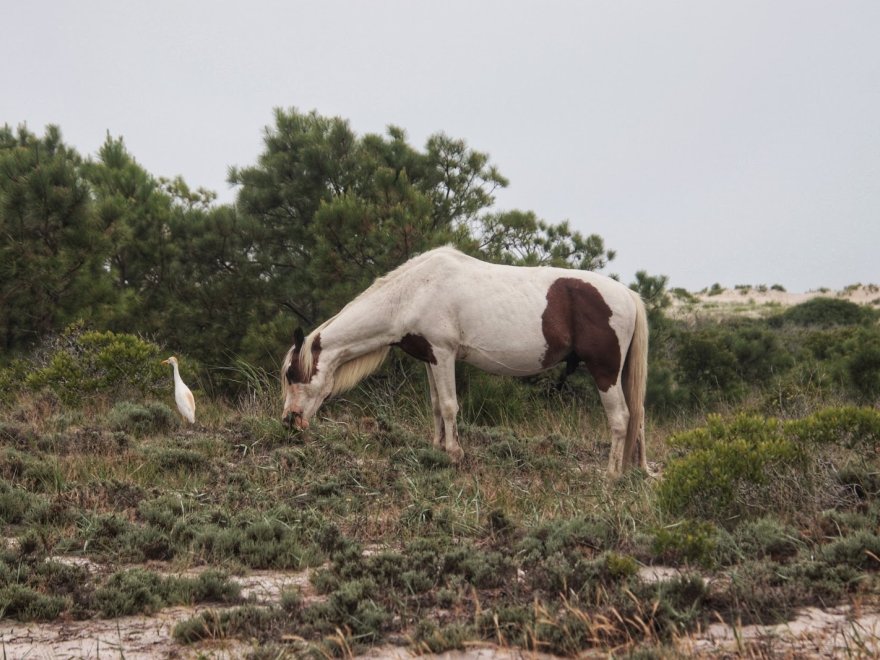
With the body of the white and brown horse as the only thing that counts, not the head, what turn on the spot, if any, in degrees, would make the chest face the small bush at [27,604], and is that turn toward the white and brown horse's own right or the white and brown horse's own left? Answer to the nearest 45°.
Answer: approximately 45° to the white and brown horse's own left

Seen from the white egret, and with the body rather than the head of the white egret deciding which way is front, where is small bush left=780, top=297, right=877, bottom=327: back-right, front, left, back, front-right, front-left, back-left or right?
back-right

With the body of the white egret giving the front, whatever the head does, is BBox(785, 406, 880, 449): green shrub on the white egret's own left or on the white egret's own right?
on the white egret's own left

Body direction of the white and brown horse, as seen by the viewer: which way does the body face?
to the viewer's left

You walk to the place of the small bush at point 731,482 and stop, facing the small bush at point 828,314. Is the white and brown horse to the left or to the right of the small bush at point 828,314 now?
left

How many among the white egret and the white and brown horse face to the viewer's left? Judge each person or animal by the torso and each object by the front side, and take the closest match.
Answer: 2

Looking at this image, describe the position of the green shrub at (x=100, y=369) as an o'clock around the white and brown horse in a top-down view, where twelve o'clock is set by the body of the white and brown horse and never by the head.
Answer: The green shrub is roughly at 1 o'clock from the white and brown horse.

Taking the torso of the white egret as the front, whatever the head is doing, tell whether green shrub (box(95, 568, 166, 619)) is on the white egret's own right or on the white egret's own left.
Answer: on the white egret's own left

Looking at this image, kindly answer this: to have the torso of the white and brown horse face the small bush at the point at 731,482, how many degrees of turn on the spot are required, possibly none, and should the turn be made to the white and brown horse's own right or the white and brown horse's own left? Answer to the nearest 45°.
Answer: approximately 135° to the white and brown horse's own left

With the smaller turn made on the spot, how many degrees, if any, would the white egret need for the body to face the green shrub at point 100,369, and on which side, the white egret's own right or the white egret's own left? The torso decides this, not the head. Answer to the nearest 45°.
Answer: approximately 45° to the white egret's own right

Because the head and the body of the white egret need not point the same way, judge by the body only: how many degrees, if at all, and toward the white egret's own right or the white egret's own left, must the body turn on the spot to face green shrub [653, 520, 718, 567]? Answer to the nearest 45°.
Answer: approximately 135° to the white egret's own left

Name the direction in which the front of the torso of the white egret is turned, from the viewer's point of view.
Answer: to the viewer's left
